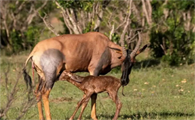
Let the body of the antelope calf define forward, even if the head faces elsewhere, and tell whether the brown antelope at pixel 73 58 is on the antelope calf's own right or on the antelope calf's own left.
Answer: on the antelope calf's own right

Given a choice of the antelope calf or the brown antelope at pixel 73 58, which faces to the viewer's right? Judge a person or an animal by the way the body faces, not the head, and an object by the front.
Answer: the brown antelope

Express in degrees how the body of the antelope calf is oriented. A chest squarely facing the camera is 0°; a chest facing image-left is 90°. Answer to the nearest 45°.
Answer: approximately 90°

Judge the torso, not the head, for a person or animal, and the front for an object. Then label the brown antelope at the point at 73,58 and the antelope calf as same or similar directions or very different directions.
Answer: very different directions

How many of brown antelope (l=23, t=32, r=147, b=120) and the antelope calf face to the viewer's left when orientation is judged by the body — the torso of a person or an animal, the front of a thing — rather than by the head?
1

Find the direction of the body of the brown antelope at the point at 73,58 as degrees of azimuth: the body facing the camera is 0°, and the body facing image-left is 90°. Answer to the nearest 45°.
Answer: approximately 270°
